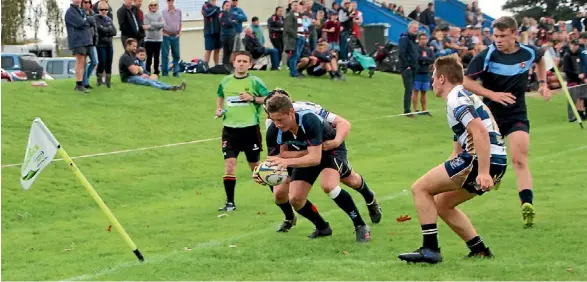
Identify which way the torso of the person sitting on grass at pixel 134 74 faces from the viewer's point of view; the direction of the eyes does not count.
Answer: to the viewer's right

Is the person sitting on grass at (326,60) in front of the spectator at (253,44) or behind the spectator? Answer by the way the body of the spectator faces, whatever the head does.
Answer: in front

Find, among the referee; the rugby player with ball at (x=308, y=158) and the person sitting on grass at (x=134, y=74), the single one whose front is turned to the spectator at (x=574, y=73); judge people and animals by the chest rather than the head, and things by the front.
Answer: the person sitting on grass

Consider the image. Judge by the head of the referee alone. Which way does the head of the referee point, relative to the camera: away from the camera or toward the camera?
toward the camera

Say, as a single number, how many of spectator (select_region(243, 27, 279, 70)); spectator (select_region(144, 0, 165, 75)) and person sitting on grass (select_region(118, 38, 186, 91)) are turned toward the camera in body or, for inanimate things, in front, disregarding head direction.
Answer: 1

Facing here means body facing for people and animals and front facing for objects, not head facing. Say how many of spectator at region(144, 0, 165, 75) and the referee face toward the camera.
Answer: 2

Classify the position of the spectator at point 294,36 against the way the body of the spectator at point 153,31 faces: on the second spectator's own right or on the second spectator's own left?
on the second spectator's own left

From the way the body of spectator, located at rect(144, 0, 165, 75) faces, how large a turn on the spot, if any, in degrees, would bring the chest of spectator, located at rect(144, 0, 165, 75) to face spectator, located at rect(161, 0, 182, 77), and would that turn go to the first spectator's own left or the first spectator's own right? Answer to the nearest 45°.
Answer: approximately 135° to the first spectator's own left

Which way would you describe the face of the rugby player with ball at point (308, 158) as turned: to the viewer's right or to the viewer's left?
to the viewer's left

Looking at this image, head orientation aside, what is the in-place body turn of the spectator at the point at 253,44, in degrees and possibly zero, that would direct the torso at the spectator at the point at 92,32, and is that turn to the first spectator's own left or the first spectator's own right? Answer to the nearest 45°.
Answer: approximately 135° to the first spectator's own right

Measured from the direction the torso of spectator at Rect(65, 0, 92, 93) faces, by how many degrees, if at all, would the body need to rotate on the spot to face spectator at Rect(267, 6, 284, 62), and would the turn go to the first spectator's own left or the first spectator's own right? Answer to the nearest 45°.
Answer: approximately 90° to the first spectator's own left

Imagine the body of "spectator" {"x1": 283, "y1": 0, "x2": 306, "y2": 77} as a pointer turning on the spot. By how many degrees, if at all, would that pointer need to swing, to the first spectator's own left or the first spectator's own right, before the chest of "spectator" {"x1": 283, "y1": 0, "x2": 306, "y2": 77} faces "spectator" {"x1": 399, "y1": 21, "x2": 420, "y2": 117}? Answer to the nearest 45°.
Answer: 0° — they already face them

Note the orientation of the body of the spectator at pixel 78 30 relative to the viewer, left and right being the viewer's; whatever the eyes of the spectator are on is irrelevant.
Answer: facing the viewer and to the right of the viewer

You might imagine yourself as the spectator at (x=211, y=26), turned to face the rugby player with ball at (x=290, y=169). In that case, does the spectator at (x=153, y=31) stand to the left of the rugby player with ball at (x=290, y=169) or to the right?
right

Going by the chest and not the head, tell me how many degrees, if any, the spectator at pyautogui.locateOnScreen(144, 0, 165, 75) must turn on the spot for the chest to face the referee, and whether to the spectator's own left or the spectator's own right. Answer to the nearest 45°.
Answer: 0° — they already face them

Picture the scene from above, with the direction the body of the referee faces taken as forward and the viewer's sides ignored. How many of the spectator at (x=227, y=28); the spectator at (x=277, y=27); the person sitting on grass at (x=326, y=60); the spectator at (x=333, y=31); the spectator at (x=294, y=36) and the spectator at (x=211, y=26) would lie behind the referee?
6

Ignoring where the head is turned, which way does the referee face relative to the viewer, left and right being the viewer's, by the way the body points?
facing the viewer
